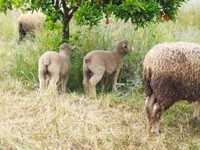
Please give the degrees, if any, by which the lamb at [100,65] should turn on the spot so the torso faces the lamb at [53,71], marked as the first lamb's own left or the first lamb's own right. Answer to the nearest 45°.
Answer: approximately 135° to the first lamb's own left

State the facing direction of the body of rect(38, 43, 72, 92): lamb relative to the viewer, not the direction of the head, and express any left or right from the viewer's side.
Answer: facing away from the viewer and to the right of the viewer

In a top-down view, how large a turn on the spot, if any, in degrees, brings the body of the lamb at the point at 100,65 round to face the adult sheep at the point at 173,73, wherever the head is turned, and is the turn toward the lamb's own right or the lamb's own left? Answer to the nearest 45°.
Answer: approximately 90° to the lamb's own right

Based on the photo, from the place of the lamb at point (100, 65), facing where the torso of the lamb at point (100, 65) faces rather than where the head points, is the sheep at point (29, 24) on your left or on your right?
on your left
